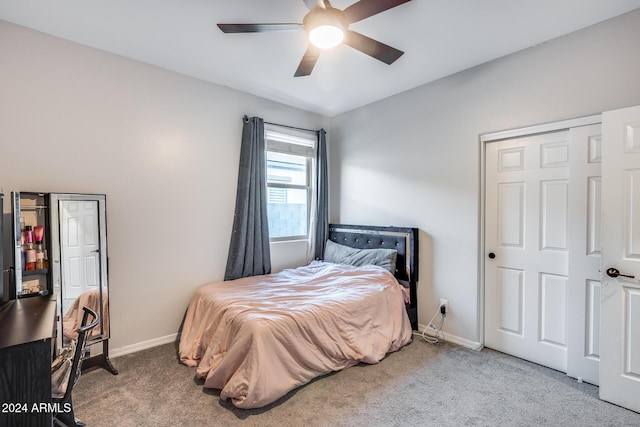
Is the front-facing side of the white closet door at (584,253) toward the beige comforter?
yes

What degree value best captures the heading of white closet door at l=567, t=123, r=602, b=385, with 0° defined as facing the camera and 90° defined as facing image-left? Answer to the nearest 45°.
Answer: approximately 45°

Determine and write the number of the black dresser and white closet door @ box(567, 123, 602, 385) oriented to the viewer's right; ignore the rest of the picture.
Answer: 1

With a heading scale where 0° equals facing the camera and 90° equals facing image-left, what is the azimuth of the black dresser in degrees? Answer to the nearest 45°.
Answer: approximately 270°

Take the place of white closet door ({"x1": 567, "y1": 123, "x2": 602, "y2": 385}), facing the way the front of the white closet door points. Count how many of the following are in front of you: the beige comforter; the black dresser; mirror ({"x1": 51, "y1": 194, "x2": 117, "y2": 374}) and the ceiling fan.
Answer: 4

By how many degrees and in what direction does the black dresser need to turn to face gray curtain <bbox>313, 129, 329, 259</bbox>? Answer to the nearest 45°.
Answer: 0° — it already faces it

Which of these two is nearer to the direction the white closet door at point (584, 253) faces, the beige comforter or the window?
the beige comforter
